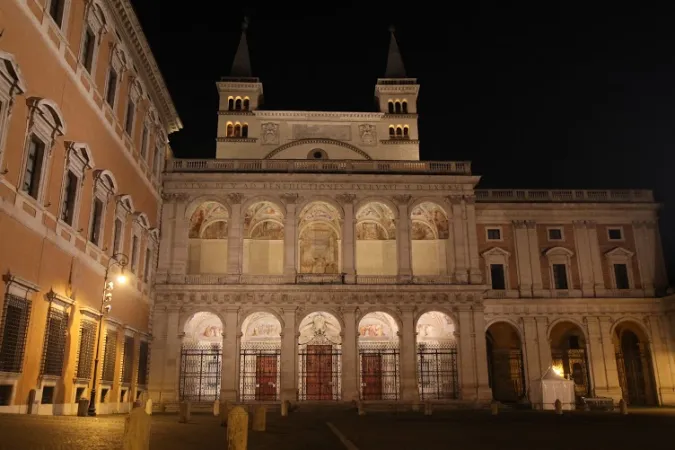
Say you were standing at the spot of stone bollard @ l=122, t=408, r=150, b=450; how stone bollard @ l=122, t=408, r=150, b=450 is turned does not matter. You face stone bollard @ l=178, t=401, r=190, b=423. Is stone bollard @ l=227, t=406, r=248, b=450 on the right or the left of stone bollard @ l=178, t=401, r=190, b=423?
right

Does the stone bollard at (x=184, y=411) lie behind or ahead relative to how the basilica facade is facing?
ahead

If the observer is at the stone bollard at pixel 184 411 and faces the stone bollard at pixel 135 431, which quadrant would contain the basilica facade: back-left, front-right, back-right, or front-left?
back-left

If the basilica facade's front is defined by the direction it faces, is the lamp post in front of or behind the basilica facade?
in front

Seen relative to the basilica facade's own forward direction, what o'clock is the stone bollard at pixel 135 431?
The stone bollard is roughly at 12 o'clock from the basilica facade.

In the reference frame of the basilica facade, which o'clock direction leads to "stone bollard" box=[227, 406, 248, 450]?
The stone bollard is roughly at 12 o'clock from the basilica facade.

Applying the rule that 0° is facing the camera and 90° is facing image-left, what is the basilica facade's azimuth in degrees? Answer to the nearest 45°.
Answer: approximately 0°

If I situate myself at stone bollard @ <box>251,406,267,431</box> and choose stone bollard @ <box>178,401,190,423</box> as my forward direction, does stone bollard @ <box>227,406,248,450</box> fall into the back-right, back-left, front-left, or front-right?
back-left

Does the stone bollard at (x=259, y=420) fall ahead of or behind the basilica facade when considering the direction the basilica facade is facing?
ahead
